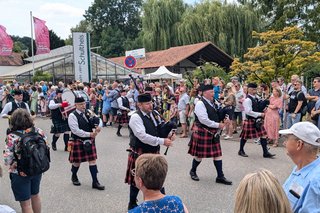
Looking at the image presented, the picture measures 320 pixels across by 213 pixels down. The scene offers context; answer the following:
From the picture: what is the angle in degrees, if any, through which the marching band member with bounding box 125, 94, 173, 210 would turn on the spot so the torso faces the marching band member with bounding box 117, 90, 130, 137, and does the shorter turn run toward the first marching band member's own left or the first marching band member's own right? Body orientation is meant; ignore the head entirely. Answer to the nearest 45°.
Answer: approximately 135° to the first marching band member's own left

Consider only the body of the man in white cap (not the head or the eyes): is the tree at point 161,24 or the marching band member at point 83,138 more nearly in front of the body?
the marching band member

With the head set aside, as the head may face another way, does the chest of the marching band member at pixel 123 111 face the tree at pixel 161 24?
no

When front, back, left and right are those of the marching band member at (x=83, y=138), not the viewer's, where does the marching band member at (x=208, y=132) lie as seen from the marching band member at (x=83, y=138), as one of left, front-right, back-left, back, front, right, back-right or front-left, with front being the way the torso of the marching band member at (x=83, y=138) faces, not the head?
front-left

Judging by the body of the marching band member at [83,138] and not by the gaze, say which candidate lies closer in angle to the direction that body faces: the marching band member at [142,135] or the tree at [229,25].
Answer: the marching band member

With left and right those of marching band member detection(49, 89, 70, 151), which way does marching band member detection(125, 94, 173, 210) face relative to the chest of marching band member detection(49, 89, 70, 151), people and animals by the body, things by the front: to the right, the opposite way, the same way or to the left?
the same way

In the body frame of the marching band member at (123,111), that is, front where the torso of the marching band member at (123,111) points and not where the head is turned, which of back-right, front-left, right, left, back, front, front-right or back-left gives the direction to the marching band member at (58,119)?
right

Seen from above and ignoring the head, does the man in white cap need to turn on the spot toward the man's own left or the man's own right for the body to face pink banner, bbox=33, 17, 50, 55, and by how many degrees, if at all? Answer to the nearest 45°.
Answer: approximately 45° to the man's own right

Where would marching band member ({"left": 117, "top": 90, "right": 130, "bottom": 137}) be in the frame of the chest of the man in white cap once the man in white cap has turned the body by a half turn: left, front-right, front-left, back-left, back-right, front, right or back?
back-left

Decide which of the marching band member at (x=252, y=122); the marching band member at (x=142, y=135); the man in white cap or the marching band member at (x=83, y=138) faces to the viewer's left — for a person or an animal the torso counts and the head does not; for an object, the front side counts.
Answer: the man in white cap

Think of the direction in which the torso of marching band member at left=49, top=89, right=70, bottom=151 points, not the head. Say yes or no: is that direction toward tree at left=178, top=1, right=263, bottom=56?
no

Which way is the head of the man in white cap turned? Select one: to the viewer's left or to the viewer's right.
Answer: to the viewer's left
